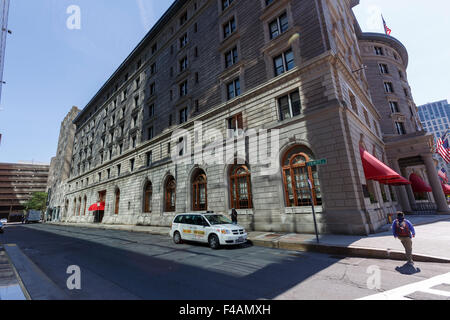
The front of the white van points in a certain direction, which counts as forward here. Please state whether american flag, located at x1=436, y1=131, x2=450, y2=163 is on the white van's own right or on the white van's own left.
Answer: on the white van's own left

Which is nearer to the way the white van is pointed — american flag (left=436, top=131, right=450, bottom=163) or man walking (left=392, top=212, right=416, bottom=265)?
the man walking

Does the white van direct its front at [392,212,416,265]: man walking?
yes

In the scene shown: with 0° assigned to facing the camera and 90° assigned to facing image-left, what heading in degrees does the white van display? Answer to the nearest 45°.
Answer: approximately 315°
